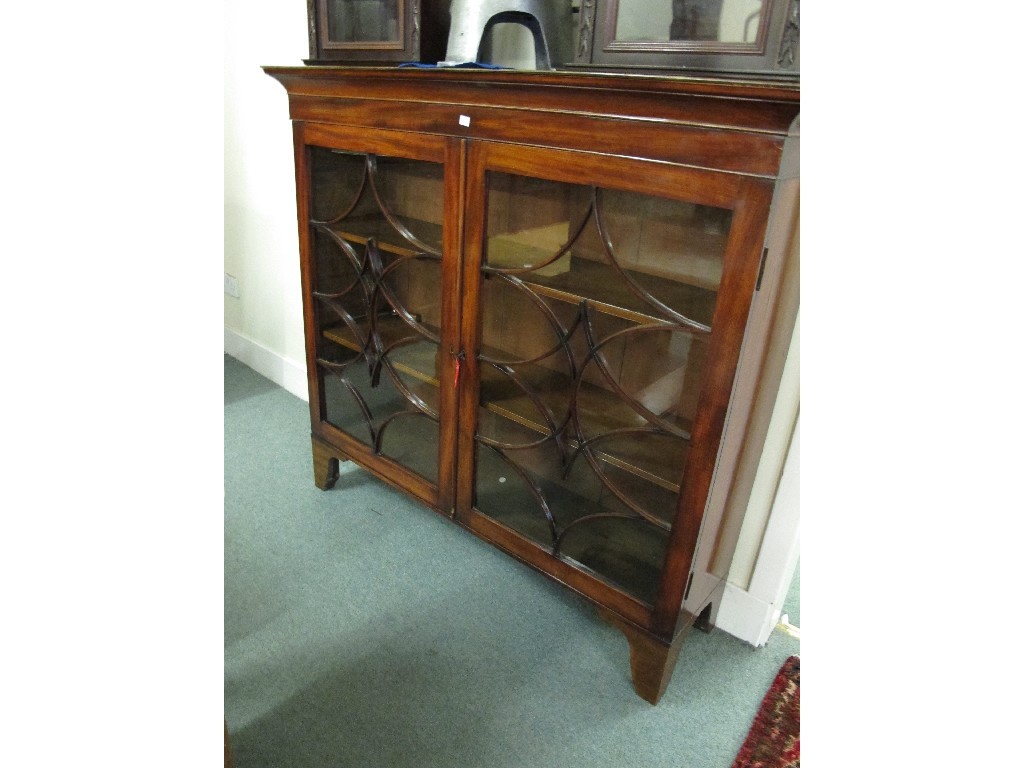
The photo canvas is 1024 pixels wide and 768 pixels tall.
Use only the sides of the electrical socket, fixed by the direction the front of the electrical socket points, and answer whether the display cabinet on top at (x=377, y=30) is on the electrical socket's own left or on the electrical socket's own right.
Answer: on the electrical socket's own left

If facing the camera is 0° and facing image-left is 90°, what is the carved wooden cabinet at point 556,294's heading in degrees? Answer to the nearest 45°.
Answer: approximately 45°

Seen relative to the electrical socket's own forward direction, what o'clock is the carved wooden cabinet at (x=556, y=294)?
The carved wooden cabinet is roughly at 10 o'clock from the electrical socket.

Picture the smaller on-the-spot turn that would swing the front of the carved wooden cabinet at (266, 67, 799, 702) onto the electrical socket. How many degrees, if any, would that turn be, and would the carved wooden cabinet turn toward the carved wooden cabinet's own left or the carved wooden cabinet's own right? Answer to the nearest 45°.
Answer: approximately 90° to the carved wooden cabinet's own right

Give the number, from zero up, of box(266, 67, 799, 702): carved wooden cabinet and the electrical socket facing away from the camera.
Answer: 0

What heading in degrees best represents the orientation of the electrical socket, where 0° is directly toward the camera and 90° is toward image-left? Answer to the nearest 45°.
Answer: approximately 45°

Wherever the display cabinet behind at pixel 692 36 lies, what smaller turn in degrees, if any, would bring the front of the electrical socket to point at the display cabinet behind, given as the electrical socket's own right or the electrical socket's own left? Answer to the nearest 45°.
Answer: approximately 45° to the electrical socket's own left
